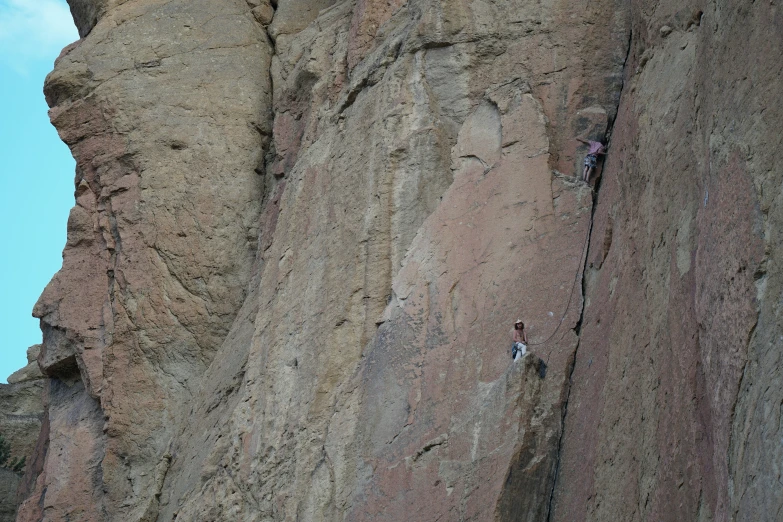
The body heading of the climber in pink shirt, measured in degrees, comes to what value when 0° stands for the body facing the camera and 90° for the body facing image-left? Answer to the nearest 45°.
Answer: approximately 180°
